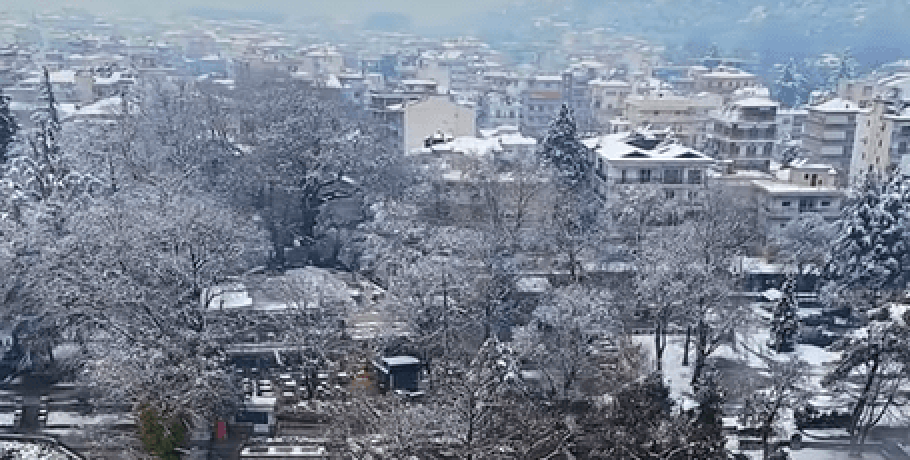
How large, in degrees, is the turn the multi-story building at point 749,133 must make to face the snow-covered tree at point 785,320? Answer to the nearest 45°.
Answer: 0° — it already faces it

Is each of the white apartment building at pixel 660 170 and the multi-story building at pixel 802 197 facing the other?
no

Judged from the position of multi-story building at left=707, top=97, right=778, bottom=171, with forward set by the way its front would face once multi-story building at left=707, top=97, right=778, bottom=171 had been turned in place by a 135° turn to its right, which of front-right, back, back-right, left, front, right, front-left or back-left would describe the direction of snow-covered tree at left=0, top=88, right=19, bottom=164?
left

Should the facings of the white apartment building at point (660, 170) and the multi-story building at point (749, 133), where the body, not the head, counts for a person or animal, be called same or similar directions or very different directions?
same or similar directions

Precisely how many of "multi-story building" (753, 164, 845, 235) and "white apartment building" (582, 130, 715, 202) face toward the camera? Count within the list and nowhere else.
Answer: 2

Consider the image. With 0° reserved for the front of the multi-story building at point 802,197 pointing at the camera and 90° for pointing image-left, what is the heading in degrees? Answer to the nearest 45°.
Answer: approximately 0°

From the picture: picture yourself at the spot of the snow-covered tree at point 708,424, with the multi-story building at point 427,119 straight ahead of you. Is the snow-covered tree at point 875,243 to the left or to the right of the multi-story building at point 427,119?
right

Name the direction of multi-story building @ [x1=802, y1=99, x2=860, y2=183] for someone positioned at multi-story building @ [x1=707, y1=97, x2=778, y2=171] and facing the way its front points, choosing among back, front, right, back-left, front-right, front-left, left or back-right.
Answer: back-left

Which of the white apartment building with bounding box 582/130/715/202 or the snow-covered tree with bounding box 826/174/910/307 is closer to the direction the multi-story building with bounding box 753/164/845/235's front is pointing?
the snow-covered tree

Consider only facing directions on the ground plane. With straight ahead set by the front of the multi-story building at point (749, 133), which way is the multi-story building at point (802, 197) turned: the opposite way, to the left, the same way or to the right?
the same way

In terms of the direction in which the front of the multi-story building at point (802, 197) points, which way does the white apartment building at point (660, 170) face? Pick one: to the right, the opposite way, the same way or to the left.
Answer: the same way

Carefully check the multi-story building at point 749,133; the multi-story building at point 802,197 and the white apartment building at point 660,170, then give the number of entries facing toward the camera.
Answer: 3

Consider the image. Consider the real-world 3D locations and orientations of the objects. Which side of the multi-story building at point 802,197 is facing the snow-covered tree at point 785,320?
front

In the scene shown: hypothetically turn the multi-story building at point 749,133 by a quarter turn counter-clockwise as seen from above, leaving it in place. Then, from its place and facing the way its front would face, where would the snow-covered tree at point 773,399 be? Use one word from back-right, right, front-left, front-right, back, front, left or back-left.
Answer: right

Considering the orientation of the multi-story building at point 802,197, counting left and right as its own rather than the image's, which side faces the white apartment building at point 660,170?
right

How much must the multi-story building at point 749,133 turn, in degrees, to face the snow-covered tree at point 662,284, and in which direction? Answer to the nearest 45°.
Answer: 0° — it already faces it

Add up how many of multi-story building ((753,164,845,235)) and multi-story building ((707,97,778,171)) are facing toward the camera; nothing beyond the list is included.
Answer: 2

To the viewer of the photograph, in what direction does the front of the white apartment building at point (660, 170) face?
facing the viewer

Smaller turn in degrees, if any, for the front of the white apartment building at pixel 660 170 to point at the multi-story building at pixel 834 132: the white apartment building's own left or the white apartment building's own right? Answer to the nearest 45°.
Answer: approximately 135° to the white apartment building's own left

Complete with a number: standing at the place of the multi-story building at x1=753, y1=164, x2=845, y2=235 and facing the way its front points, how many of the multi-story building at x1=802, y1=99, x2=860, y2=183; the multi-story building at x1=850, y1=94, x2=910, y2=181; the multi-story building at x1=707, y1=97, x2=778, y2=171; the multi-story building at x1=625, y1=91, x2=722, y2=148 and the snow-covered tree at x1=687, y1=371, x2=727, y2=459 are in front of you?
1

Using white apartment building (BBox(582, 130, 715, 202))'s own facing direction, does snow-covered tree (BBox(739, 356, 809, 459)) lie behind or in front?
in front
